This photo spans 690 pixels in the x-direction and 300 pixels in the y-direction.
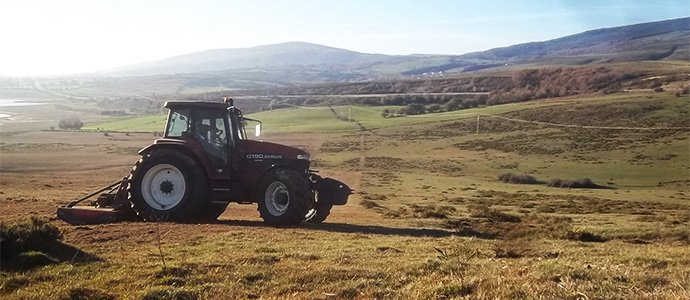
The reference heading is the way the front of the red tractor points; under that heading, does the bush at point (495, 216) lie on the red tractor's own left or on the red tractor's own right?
on the red tractor's own left

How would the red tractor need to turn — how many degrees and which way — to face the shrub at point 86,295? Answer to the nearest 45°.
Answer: approximately 45° to its right

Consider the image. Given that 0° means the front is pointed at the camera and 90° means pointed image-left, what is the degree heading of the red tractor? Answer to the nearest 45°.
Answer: approximately 315°

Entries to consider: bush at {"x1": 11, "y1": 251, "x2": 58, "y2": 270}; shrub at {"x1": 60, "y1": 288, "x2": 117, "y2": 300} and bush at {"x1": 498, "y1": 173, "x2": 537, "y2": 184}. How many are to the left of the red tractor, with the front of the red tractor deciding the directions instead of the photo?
1

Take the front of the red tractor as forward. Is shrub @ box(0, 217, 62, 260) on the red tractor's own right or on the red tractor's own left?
on the red tractor's own right

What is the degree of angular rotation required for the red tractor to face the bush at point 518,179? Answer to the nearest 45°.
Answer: approximately 90° to its left

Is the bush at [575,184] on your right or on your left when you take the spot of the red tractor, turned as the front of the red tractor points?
on your left

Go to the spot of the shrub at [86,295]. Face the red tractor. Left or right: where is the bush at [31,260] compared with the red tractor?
left

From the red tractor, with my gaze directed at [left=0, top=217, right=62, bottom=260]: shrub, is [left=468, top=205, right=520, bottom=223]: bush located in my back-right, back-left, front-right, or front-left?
back-left

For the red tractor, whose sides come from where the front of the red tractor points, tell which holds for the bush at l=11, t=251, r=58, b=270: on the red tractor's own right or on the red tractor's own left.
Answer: on the red tractor's own right
